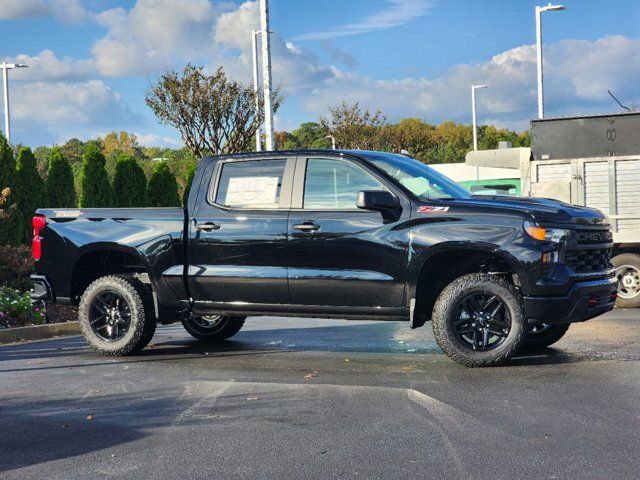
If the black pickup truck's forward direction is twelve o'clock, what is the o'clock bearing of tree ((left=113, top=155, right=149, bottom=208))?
The tree is roughly at 7 o'clock from the black pickup truck.

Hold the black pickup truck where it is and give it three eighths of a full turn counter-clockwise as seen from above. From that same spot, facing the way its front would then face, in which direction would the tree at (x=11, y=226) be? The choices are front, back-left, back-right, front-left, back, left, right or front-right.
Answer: front-left

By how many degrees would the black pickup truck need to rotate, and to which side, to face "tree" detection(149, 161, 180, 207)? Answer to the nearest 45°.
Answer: approximately 135° to its left

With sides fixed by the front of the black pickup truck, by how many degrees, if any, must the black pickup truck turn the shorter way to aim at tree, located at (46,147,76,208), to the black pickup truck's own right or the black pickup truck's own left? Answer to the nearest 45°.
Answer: approximately 180°

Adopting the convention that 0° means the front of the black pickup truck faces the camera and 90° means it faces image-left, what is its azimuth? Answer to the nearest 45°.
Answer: approximately 315°

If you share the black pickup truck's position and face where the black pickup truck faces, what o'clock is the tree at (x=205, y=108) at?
The tree is roughly at 7 o'clock from the black pickup truck.

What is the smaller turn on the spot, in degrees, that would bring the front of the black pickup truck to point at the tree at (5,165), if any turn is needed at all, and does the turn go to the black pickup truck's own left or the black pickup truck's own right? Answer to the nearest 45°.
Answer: approximately 180°
